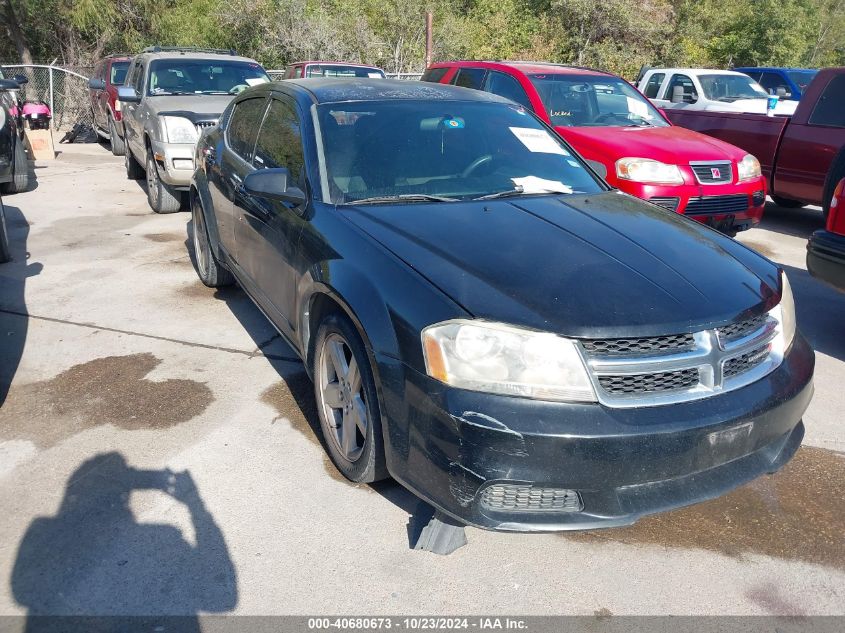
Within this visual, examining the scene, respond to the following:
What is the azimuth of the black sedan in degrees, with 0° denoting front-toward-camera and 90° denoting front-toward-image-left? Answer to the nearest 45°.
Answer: approximately 315°

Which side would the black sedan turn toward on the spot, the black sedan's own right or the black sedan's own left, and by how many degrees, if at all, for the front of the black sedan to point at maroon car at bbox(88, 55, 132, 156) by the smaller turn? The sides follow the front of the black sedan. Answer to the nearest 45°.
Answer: approximately 180°

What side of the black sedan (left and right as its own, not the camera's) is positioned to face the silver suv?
back

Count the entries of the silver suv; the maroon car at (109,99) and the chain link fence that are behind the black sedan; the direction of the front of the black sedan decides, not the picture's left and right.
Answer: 3

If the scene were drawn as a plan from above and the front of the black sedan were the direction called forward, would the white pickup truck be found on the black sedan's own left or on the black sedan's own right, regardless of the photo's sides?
on the black sedan's own left

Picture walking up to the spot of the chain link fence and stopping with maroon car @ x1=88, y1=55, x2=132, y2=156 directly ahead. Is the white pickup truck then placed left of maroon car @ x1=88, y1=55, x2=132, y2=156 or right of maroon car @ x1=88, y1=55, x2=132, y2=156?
left

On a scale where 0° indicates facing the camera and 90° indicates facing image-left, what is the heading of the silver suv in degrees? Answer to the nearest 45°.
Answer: approximately 315°
